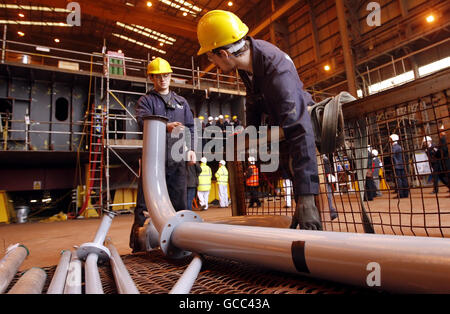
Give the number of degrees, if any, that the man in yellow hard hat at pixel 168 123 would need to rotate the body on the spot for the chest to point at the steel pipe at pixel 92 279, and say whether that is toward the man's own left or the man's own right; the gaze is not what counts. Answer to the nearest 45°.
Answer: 0° — they already face it

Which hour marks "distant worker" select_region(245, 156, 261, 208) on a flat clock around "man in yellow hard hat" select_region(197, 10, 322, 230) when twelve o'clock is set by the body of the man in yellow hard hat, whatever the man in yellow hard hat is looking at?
The distant worker is roughly at 4 o'clock from the man in yellow hard hat.

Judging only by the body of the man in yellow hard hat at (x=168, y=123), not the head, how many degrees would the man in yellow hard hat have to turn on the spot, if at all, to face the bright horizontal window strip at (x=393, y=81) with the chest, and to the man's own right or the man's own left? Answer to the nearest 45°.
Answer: approximately 135° to the man's own left

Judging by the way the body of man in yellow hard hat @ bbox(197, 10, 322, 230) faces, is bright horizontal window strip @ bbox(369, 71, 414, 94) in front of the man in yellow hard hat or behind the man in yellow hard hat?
behind

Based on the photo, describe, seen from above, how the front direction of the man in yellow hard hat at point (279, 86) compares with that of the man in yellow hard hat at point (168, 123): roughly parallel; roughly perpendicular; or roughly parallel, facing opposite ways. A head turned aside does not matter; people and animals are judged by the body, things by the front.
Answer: roughly perpendicular

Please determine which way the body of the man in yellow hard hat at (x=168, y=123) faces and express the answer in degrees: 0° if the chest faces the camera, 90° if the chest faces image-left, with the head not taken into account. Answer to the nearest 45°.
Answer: approximately 0°

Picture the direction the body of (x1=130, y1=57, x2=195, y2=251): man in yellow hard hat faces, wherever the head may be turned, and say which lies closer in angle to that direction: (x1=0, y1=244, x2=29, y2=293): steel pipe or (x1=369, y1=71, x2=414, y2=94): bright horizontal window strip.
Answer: the steel pipe

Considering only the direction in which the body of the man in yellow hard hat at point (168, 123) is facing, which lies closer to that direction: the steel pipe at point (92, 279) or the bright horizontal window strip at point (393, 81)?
the steel pipe

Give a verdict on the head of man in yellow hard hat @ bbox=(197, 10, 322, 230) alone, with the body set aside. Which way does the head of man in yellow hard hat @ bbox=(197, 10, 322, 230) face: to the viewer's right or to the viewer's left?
to the viewer's left

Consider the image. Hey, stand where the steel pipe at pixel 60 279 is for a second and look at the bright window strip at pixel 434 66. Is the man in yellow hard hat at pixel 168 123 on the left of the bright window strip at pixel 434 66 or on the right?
left

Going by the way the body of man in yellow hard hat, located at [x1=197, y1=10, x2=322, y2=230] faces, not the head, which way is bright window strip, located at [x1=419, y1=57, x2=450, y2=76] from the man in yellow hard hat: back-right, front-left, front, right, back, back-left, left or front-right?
back
